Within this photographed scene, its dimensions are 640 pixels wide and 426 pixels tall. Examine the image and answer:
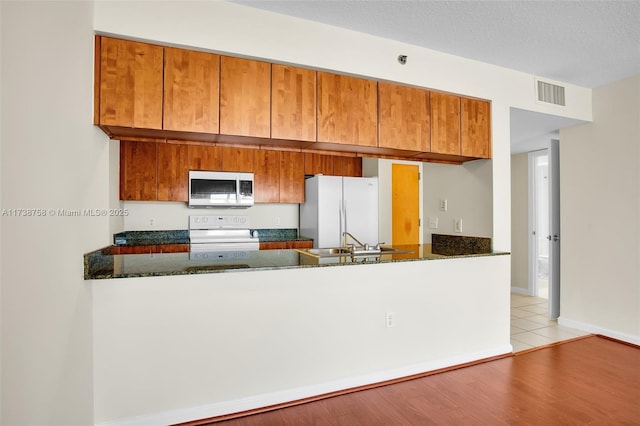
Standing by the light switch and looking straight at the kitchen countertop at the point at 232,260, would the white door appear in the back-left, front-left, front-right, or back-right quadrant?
back-left

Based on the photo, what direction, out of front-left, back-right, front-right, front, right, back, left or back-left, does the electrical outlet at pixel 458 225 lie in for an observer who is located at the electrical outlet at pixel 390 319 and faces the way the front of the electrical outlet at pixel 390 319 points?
back-left

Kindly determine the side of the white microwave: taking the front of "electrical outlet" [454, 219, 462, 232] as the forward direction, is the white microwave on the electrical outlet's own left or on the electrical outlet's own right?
on the electrical outlet's own right
